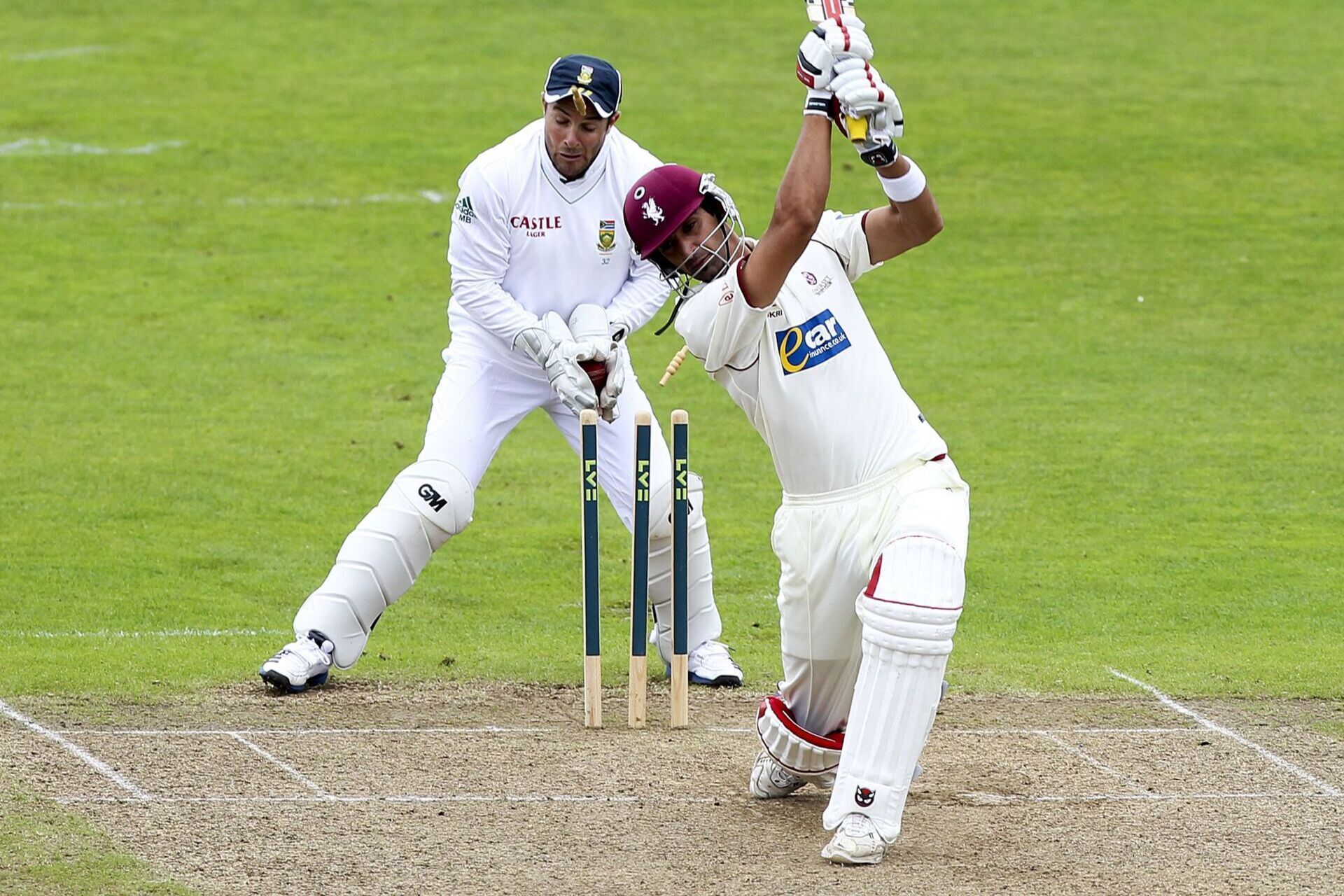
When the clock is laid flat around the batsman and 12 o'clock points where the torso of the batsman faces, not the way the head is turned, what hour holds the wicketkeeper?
The wicketkeeper is roughly at 5 o'clock from the batsman.

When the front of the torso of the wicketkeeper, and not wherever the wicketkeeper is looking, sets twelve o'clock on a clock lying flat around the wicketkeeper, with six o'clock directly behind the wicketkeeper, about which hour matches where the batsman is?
The batsman is roughly at 11 o'clock from the wicketkeeper.

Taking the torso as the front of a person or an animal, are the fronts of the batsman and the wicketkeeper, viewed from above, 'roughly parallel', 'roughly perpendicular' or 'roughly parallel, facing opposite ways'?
roughly parallel

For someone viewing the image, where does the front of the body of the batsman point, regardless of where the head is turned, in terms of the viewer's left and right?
facing the viewer

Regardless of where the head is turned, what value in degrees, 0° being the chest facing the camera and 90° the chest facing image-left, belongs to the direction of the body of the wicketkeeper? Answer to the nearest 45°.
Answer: approximately 0°
